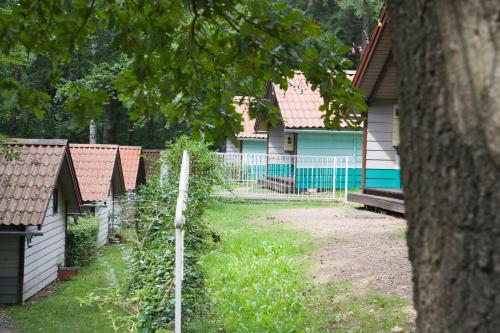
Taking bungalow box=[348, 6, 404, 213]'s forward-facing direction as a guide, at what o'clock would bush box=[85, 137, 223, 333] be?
The bush is roughly at 11 o'clock from the bungalow.

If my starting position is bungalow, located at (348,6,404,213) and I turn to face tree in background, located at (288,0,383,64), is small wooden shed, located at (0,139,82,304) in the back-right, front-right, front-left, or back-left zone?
back-left

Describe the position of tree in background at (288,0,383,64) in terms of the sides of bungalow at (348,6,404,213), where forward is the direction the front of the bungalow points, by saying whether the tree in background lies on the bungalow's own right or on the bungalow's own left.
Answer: on the bungalow's own right

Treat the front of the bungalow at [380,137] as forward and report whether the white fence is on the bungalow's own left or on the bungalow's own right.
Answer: on the bungalow's own right

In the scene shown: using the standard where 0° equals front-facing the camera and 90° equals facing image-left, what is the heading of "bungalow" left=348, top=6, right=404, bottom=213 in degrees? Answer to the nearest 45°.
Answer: approximately 45°

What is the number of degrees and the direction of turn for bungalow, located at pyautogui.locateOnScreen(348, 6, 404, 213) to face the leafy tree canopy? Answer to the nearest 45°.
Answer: approximately 45° to its left

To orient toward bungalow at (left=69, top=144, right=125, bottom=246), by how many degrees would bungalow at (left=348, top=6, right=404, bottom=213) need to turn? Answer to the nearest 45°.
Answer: approximately 45° to its right

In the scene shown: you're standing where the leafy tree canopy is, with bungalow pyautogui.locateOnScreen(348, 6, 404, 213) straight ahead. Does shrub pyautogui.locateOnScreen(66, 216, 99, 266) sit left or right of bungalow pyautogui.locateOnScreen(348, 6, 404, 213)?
left

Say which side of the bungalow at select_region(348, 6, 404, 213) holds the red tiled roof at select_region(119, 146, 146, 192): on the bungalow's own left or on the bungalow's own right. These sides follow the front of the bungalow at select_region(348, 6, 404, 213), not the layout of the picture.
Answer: on the bungalow's own right

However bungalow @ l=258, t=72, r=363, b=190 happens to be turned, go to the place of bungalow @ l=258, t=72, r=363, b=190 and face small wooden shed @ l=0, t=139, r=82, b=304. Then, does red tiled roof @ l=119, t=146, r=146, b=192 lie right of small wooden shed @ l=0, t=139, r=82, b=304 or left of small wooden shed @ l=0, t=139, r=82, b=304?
right

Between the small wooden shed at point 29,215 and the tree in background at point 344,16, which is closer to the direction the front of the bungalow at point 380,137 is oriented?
the small wooden shed
